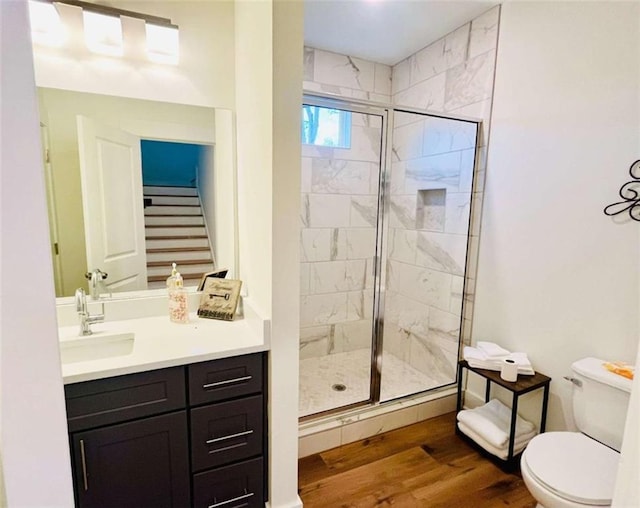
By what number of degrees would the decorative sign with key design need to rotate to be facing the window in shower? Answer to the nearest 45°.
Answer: approximately 135° to its left

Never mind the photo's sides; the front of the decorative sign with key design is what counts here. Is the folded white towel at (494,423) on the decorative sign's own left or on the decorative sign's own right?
on the decorative sign's own left

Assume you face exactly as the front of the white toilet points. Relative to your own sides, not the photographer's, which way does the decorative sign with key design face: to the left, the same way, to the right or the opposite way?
to the left

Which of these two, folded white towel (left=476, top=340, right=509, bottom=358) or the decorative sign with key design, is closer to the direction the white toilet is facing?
the decorative sign with key design

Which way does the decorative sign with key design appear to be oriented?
toward the camera

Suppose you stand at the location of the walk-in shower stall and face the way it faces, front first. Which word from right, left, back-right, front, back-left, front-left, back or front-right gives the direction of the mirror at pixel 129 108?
right

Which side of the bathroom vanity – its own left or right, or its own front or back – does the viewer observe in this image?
front

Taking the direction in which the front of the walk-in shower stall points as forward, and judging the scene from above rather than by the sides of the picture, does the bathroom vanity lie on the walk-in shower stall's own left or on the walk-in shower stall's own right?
on the walk-in shower stall's own right

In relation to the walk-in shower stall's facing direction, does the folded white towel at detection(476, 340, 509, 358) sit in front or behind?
in front

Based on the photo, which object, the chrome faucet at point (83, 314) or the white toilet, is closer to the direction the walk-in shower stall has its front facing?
the white toilet

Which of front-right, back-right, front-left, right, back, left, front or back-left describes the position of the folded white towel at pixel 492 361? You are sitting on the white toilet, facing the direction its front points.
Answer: right

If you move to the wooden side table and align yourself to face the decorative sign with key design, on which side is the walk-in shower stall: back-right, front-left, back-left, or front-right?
front-right

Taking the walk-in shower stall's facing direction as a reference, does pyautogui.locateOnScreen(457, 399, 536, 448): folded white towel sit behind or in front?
in front

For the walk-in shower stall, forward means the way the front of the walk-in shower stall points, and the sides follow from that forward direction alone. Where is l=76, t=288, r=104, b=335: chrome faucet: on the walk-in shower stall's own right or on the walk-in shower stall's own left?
on the walk-in shower stall's own right

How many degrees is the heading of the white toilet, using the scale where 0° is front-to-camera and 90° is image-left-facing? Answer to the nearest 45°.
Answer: approximately 45°

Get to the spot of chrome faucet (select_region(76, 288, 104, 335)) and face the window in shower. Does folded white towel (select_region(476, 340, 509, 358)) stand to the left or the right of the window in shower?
right
